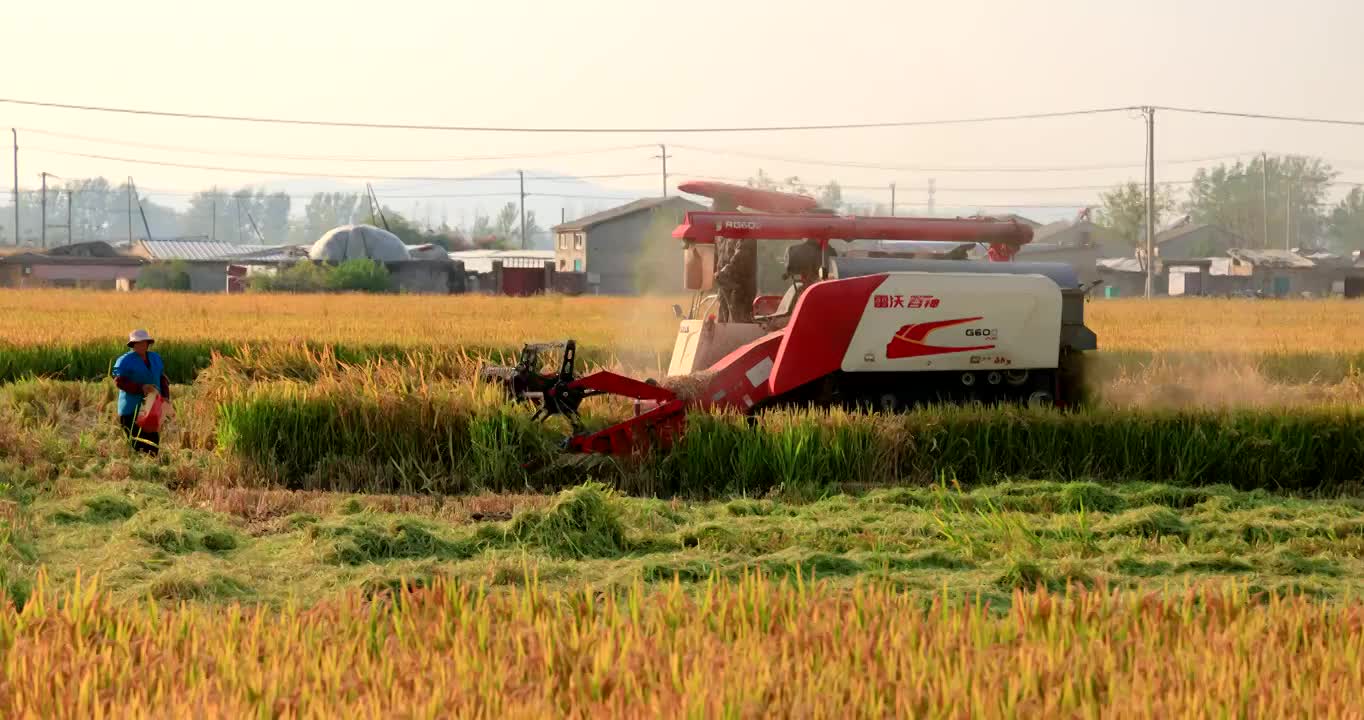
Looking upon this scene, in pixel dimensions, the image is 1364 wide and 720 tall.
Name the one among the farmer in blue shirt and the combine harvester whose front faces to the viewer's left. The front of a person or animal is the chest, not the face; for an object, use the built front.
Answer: the combine harvester

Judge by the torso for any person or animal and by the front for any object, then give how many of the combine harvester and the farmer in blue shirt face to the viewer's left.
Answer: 1

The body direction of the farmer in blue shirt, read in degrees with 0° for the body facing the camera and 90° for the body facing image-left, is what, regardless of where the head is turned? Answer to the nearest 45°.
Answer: approximately 315°

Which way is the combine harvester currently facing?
to the viewer's left

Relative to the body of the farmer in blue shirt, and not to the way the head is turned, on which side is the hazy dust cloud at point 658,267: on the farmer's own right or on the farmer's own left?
on the farmer's own left

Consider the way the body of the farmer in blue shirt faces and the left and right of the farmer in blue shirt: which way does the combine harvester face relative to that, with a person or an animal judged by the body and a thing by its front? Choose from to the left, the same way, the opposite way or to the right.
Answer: to the right

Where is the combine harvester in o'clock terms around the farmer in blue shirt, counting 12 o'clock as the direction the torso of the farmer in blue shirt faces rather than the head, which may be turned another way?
The combine harvester is roughly at 11 o'clock from the farmer in blue shirt.

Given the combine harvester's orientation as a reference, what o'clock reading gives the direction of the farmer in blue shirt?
The farmer in blue shirt is roughly at 12 o'clock from the combine harvester.
